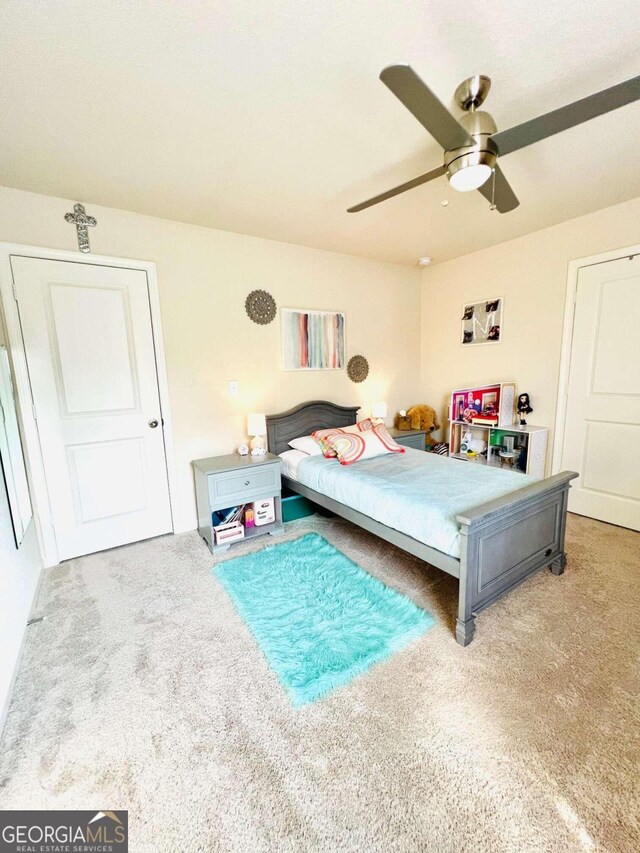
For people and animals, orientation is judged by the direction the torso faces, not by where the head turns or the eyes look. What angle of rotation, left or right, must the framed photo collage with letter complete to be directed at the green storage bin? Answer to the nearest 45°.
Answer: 0° — it already faces it

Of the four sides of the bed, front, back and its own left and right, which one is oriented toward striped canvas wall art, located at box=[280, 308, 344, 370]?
back

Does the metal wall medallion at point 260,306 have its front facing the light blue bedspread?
yes

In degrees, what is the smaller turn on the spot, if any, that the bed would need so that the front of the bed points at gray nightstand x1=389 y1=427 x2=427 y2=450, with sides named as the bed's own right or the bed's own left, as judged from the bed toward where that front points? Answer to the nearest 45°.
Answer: approximately 135° to the bed's own left

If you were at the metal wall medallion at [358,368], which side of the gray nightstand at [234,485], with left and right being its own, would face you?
left

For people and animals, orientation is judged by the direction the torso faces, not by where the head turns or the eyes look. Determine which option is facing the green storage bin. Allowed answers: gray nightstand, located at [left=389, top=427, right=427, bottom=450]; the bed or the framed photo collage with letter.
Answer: the framed photo collage with letter
